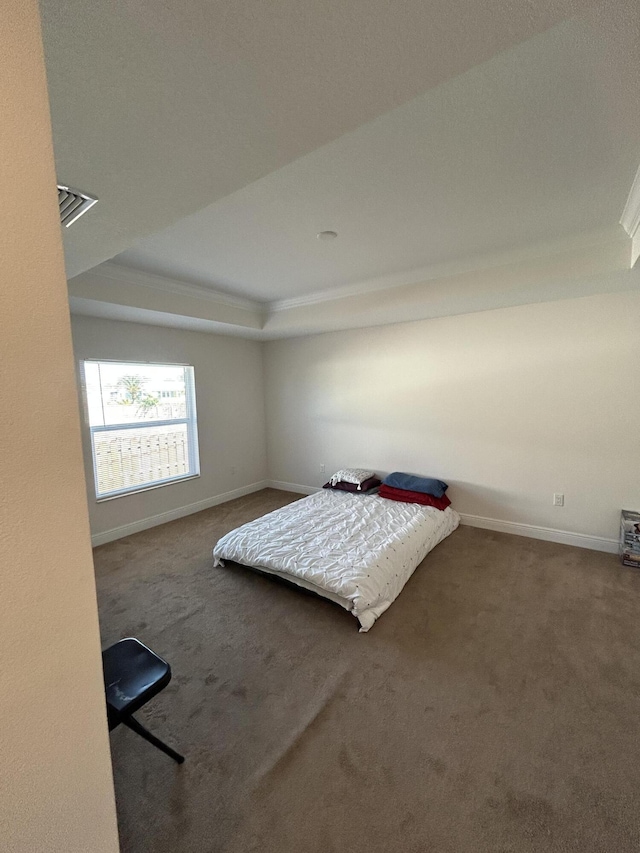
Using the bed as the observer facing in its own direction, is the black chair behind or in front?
in front

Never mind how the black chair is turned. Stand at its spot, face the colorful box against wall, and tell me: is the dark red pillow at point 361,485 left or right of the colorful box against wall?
left

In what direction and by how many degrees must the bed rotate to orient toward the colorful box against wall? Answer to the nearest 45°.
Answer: approximately 135° to its left

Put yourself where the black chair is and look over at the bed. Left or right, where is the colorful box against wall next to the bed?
right

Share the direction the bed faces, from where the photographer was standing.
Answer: facing the viewer and to the left of the viewer
